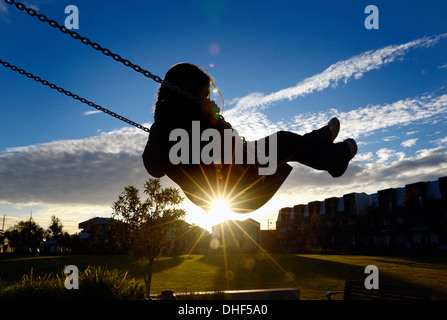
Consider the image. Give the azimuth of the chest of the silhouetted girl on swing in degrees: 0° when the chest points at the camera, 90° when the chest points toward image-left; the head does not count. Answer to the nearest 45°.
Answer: approximately 270°

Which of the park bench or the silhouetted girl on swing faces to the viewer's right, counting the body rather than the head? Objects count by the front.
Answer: the silhouetted girl on swing

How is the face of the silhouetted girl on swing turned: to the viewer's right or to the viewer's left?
to the viewer's right

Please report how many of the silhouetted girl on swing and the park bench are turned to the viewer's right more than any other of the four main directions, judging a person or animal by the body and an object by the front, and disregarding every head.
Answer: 1

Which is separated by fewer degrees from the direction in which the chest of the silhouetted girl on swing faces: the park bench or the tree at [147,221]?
the park bench

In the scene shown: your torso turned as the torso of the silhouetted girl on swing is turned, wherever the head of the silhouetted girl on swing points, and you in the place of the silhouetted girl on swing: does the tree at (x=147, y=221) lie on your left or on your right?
on your left
